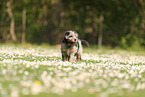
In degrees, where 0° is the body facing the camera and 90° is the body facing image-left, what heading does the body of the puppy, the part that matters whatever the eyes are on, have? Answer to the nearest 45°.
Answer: approximately 0°

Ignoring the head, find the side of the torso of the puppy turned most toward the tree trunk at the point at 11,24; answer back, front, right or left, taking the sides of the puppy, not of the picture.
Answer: back
